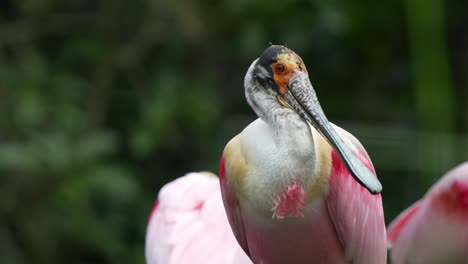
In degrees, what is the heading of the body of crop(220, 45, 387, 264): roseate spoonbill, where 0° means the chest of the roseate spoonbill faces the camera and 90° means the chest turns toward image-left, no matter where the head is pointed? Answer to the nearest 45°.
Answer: approximately 0°

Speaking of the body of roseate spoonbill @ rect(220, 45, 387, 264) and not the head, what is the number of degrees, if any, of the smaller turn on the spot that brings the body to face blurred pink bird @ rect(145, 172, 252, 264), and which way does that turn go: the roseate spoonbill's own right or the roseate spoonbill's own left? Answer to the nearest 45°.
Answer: approximately 135° to the roseate spoonbill's own right
